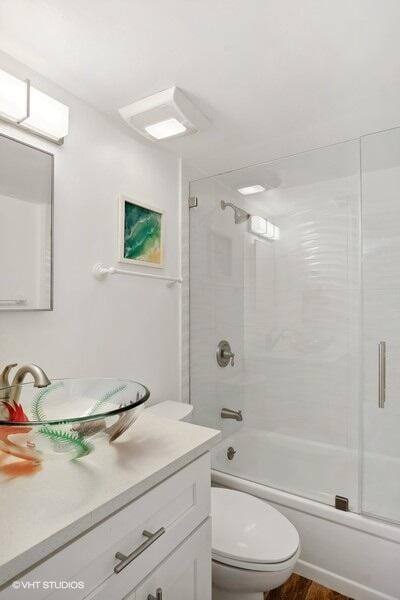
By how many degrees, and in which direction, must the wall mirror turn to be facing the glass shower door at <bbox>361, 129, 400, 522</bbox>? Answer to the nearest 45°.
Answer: approximately 45° to its left

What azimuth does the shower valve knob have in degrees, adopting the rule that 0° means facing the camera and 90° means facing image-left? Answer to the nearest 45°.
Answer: approximately 315°

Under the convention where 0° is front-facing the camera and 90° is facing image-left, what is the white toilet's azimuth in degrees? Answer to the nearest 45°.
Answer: approximately 315°

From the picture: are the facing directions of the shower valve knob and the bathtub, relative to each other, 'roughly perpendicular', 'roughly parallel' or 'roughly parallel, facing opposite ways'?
roughly perpendicular

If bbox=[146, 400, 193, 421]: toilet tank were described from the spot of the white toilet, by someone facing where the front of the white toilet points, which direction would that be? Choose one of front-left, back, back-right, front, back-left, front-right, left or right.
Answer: back

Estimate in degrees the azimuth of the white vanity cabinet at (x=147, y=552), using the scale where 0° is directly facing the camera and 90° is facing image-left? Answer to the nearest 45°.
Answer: approximately 315°

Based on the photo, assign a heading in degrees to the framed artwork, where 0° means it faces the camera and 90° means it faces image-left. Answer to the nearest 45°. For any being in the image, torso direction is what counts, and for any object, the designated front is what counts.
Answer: approximately 315°

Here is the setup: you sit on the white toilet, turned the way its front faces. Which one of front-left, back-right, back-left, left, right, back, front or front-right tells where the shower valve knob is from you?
back-left
